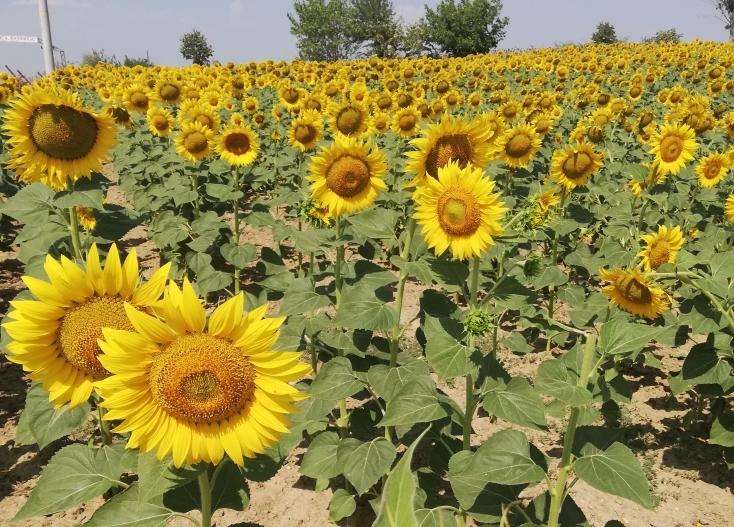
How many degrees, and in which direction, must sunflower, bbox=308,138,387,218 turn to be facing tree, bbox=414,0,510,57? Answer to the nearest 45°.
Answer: approximately 180°

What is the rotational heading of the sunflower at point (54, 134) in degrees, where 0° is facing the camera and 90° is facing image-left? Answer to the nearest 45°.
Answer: approximately 0°

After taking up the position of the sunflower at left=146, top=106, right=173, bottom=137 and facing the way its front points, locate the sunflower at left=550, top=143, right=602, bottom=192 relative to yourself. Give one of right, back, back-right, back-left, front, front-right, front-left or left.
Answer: front-left

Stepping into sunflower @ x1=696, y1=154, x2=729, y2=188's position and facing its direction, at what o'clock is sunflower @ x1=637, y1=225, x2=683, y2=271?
sunflower @ x1=637, y1=225, x2=683, y2=271 is roughly at 12 o'clock from sunflower @ x1=696, y1=154, x2=729, y2=188.

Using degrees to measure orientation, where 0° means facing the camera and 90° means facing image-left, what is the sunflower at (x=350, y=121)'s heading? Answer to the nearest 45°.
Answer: approximately 0°

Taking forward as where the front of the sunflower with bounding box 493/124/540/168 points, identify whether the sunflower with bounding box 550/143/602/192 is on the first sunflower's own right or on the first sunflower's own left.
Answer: on the first sunflower's own left

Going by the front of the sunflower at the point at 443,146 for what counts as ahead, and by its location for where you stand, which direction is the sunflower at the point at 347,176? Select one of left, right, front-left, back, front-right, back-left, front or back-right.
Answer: back-right

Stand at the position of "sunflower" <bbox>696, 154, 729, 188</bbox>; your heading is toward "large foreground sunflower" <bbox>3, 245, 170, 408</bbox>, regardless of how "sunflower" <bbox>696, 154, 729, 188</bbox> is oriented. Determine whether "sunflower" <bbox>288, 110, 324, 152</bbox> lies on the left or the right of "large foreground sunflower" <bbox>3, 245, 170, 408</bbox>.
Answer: right
